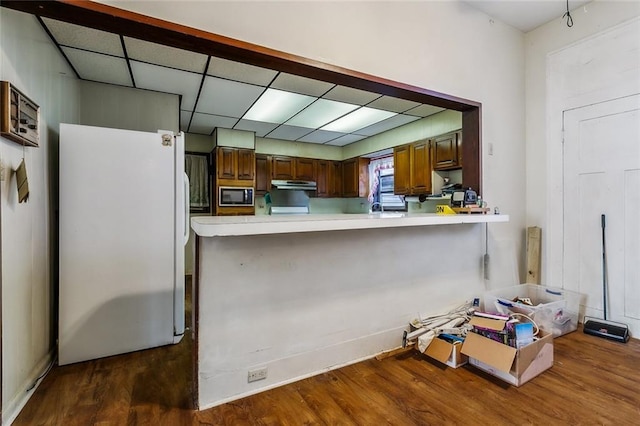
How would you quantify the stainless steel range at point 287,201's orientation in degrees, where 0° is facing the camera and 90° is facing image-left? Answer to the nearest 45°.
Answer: approximately 0°

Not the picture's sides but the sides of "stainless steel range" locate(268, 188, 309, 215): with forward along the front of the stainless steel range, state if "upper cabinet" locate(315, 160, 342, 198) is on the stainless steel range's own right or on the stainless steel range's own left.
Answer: on the stainless steel range's own left

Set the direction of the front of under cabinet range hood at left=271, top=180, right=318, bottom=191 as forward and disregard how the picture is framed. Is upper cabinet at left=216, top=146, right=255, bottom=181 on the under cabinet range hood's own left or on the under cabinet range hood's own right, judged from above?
on the under cabinet range hood's own right

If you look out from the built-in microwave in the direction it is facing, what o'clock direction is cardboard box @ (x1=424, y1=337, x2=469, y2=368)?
The cardboard box is roughly at 11 o'clock from the built-in microwave.

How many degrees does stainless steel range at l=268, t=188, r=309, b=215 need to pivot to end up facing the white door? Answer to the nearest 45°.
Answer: approximately 45° to its left

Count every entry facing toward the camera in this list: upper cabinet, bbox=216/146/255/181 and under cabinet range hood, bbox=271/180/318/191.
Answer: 2

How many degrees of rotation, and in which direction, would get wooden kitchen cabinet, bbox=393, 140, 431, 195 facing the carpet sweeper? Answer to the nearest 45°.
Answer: approximately 90° to its left

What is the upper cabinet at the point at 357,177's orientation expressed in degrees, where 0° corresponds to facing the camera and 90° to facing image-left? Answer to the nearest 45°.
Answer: approximately 45°

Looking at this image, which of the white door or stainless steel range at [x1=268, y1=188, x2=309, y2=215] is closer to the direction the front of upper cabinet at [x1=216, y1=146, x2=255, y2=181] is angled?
the white door
